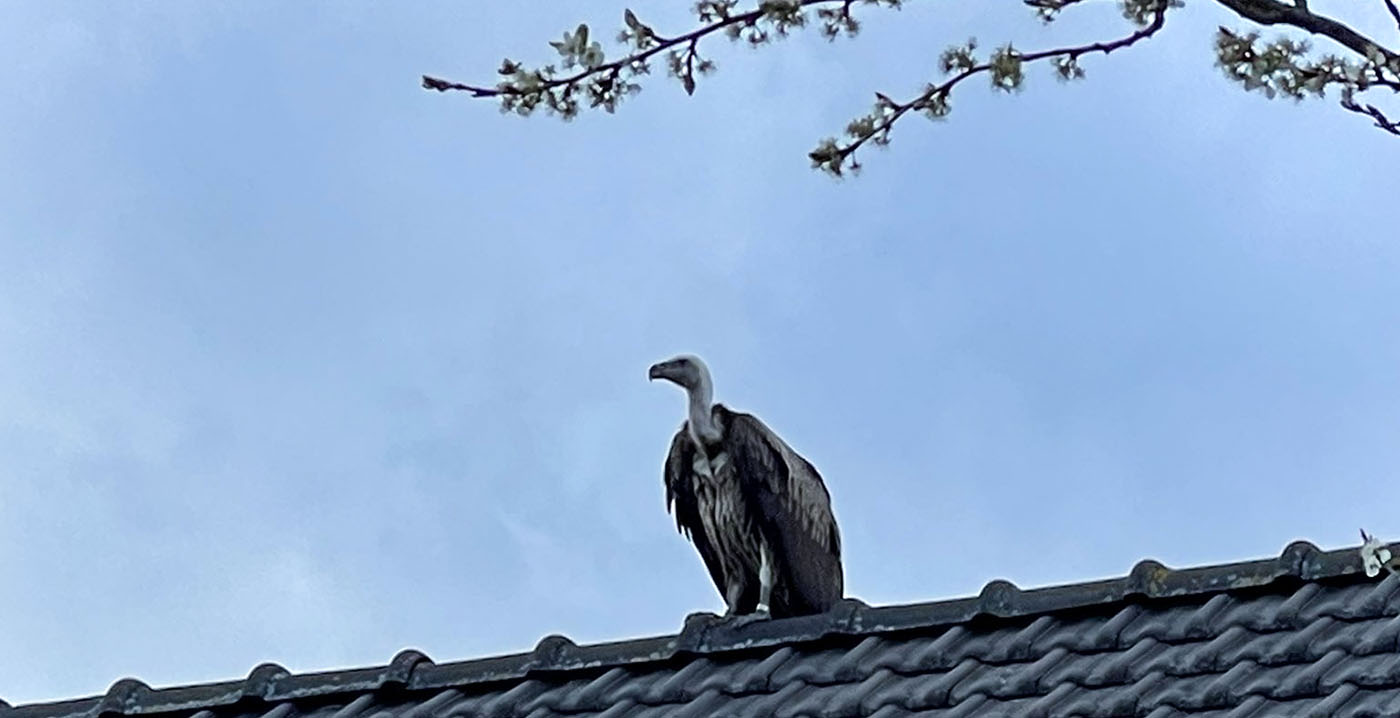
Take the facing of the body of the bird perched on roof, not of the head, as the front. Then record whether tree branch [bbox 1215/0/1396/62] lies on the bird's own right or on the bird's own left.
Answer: on the bird's own left

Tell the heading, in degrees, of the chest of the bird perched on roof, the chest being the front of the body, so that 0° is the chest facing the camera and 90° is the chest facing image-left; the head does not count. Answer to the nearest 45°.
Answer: approximately 45°
